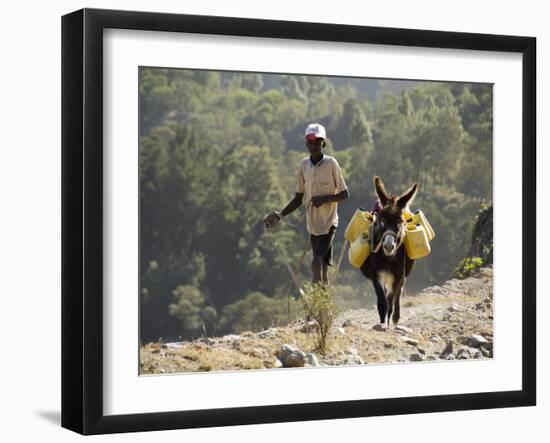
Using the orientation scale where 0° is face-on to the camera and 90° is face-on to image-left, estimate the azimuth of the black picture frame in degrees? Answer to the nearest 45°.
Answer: approximately 315°
